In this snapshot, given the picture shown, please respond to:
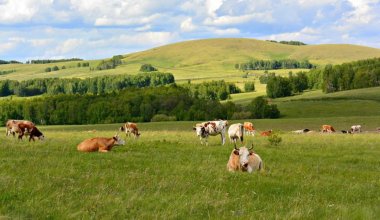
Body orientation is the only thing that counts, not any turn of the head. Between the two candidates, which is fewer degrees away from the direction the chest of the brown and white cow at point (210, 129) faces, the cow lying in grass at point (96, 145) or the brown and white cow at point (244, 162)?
the cow lying in grass

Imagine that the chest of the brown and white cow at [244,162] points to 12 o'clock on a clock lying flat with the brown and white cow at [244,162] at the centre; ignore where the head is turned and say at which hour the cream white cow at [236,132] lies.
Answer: the cream white cow at [236,132] is roughly at 6 o'clock from the brown and white cow at [244,162].

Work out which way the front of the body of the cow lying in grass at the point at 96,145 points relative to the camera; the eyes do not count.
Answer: to the viewer's right

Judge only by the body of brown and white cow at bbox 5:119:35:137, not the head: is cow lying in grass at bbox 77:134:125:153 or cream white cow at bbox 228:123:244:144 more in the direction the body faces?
the cream white cow

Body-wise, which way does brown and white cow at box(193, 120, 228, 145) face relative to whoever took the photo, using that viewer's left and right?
facing to the left of the viewer

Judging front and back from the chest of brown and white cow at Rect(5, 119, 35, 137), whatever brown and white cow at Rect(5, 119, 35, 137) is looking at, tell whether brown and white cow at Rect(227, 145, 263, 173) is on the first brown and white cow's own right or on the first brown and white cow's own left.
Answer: on the first brown and white cow's own right

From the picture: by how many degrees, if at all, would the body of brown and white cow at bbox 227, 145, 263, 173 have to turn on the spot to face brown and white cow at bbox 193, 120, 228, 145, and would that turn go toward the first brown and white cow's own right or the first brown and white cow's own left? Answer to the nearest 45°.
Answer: approximately 180°

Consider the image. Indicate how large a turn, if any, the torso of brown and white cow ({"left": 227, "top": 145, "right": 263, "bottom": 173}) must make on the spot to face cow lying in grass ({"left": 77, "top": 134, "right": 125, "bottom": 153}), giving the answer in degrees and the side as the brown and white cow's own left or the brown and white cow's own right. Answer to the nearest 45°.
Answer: approximately 135° to the brown and white cow's own right

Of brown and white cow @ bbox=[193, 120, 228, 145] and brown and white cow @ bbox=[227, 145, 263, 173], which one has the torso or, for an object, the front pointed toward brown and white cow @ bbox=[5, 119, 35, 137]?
brown and white cow @ bbox=[193, 120, 228, 145]

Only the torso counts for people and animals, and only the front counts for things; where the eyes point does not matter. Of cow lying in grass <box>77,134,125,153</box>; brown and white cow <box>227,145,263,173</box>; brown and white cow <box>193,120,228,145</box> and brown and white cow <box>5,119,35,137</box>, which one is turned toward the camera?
brown and white cow <box>227,145,263,173</box>

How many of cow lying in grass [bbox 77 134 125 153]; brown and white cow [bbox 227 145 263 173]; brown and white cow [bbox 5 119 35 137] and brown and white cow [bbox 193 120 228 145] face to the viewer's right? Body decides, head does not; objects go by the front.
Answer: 2

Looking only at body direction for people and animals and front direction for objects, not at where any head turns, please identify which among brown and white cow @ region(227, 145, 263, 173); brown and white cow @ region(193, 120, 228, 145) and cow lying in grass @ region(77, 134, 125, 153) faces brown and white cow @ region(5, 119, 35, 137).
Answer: brown and white cow @ region(193, 120, 228, 145)
